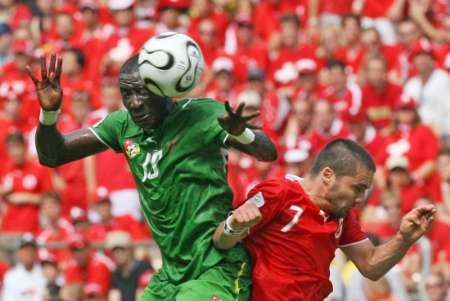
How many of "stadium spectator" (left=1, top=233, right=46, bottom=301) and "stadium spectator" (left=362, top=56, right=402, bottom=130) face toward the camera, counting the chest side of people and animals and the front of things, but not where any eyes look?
2

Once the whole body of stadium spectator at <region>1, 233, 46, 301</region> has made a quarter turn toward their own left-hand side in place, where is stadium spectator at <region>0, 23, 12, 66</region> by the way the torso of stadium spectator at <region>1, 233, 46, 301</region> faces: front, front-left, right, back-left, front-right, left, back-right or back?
left

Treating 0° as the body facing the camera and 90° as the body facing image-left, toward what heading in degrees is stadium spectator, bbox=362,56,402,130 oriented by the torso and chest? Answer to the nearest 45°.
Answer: approximately 0°

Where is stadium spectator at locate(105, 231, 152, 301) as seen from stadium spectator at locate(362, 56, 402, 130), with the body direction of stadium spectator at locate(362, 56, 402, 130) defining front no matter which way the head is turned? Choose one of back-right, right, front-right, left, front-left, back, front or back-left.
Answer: front-right

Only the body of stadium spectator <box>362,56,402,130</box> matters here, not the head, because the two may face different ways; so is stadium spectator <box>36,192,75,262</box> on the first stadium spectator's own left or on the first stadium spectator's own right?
on the first stadium spectator's own right

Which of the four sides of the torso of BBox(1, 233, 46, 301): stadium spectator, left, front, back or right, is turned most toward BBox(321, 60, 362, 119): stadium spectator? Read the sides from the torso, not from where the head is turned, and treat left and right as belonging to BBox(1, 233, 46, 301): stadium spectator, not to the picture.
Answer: left

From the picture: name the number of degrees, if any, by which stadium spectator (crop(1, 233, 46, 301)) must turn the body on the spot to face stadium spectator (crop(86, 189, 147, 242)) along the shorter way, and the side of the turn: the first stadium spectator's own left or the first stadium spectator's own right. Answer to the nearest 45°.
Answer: approximately 90° to the first stadium spectator's own left

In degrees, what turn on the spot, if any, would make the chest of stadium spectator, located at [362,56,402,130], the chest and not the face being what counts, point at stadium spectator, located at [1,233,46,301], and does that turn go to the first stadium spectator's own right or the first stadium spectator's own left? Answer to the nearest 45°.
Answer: approximately 45° to the first stadium spectator's own right
